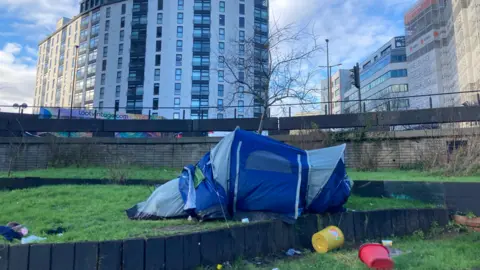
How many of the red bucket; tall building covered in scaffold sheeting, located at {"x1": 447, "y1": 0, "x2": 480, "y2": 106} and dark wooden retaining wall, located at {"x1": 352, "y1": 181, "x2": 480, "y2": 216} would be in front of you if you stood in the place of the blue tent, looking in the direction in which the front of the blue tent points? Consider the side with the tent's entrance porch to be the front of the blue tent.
0

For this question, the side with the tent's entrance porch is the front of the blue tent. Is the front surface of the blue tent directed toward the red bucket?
no

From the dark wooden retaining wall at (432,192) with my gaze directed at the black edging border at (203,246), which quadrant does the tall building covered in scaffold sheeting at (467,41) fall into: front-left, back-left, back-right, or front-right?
back-right

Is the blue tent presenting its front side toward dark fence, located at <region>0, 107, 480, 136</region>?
no

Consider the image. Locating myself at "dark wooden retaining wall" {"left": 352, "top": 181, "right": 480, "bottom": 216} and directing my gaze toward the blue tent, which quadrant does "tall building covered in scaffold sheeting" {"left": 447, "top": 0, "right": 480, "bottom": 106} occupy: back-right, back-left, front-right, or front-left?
back-right

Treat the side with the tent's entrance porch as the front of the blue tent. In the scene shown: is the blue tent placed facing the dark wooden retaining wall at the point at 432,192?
no

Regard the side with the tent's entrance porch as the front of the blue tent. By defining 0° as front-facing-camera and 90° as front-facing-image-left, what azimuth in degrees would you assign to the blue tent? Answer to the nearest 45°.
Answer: approximately 90°
